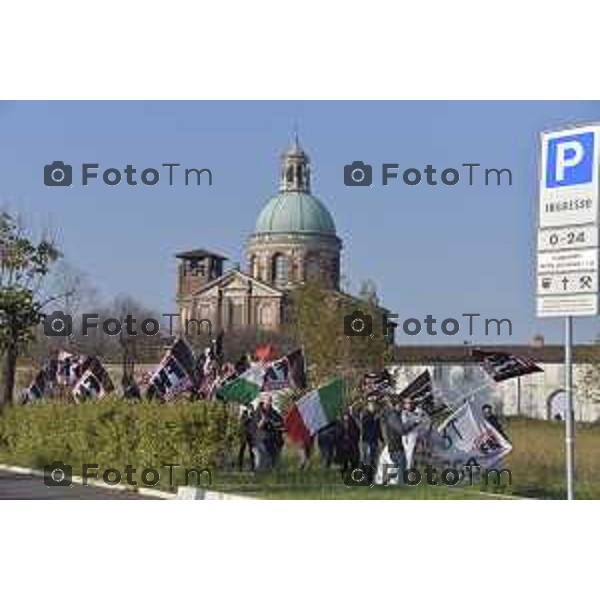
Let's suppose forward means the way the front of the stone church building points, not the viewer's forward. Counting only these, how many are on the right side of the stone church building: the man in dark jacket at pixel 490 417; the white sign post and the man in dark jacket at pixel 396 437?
0

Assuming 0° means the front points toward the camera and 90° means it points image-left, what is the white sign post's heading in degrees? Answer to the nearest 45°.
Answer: approximately 0°

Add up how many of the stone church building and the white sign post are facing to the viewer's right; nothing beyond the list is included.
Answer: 0

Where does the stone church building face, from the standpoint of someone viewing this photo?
facing the viewer and to the left of the viewer

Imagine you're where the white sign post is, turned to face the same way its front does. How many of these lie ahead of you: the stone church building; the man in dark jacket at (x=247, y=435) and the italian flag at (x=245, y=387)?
0

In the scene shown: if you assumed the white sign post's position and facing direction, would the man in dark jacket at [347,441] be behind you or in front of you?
behind

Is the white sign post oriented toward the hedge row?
no

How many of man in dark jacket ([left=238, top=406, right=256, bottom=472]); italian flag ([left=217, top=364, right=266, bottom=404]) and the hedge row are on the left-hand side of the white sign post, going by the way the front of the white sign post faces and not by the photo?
0

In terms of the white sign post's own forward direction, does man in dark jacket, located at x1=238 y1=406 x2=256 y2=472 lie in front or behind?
behind

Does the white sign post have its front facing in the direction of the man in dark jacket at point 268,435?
no

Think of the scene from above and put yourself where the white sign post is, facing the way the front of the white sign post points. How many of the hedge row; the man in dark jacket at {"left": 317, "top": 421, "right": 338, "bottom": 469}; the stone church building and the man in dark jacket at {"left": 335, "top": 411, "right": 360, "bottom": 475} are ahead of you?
0
